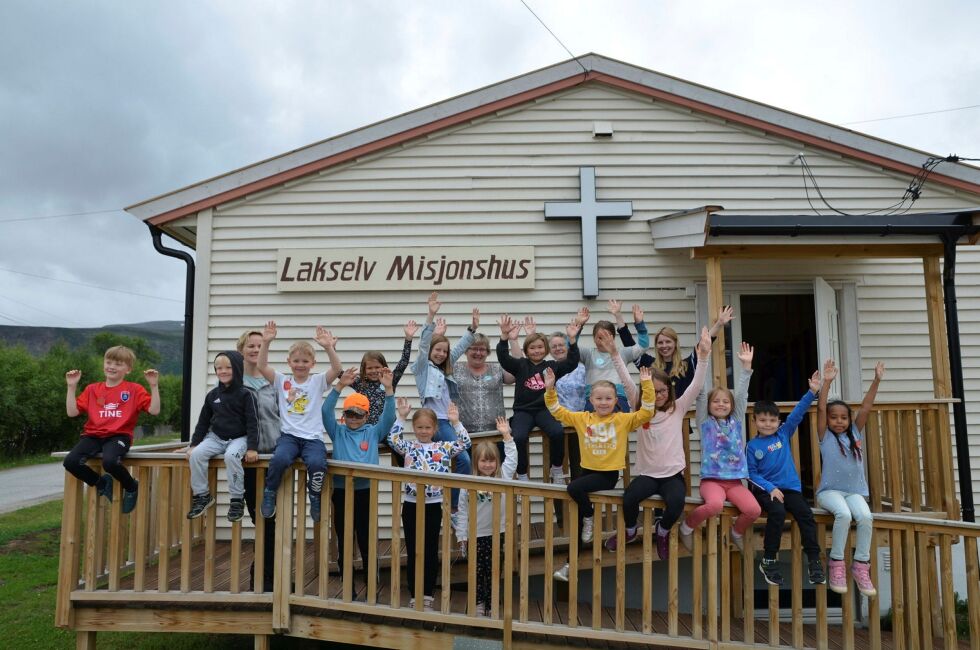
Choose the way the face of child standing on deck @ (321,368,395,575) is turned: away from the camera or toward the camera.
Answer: toward the camera

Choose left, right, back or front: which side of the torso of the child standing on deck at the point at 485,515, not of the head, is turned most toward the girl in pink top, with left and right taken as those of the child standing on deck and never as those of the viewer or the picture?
left

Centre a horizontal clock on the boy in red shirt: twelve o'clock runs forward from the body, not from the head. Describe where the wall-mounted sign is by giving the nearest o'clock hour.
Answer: The wall-mounted sign is roughly at 8 o'clock from the boy in red shirt.

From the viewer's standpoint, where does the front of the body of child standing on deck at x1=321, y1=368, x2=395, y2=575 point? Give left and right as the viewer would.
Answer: facing the viewer

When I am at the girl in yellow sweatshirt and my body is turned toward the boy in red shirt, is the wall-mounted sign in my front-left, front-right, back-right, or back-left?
front-right

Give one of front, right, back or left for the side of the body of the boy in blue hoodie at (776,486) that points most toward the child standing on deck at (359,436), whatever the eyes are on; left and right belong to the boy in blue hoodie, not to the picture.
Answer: right

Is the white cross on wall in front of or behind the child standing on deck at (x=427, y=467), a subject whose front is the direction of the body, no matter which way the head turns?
behind

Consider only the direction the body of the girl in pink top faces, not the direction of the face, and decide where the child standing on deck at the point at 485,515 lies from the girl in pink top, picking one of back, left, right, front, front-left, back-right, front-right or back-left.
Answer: right

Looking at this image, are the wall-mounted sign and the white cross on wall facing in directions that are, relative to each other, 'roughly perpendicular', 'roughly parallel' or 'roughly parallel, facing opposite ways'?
roughly parallel

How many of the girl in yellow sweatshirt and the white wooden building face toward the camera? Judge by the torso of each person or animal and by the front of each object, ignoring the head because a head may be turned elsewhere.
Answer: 2

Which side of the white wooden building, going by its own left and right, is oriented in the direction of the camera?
front

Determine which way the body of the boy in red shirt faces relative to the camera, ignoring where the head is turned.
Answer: toward the camera

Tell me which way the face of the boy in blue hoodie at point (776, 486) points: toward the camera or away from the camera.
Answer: toward the camera

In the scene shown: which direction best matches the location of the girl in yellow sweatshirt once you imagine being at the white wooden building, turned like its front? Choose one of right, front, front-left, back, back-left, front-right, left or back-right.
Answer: front
